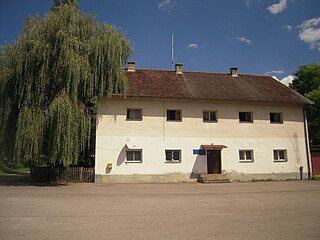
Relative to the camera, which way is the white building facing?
toward the camera

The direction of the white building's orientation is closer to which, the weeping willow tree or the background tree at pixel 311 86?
the weeping willow tree

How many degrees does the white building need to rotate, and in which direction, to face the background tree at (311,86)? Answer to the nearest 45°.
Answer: approximately 135° to its left

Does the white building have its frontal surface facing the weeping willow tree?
no

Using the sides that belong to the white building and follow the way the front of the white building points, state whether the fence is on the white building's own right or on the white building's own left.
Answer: on the white building's own right
